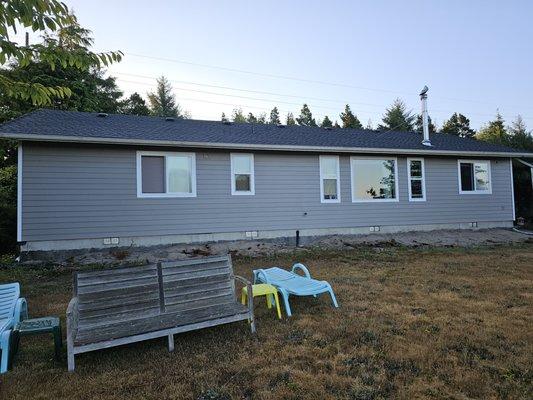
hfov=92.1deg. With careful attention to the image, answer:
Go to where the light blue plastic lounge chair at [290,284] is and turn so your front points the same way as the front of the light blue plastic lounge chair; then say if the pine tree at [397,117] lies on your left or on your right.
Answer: on your left

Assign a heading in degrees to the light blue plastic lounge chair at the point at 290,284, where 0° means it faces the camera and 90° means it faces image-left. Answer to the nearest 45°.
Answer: approximately 315°

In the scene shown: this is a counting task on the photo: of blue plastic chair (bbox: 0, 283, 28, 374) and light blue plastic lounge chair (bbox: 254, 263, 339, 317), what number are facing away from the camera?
0

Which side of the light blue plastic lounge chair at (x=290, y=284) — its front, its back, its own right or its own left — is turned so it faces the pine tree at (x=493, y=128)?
left
